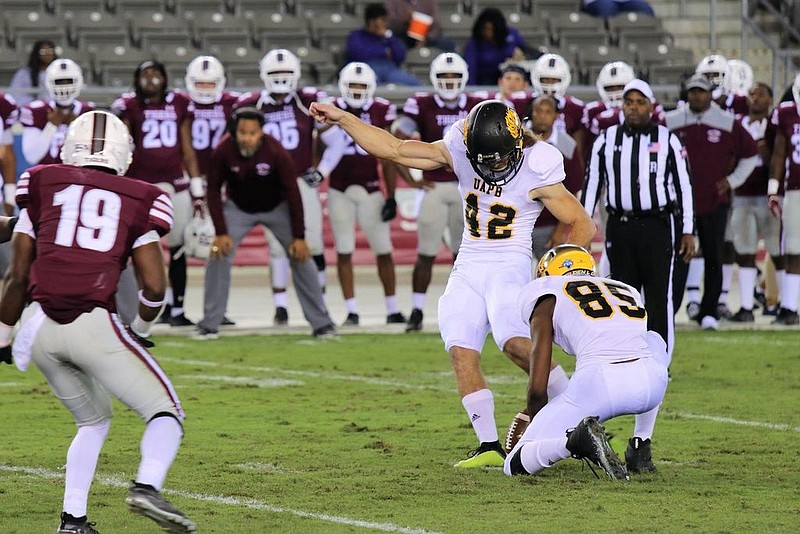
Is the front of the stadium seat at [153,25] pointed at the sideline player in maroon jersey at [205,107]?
yes

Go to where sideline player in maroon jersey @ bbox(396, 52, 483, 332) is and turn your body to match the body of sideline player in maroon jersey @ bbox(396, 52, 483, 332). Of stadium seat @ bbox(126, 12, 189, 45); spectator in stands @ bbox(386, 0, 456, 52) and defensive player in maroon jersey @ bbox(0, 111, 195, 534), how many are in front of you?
1

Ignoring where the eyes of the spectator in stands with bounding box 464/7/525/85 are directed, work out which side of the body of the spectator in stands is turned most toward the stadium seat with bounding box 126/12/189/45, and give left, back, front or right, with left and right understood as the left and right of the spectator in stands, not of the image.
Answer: right

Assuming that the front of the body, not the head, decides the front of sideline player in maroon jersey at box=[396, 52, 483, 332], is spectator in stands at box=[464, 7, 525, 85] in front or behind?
behind

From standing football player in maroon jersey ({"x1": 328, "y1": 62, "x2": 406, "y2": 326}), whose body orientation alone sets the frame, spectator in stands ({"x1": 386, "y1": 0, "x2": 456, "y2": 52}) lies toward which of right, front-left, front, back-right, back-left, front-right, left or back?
back

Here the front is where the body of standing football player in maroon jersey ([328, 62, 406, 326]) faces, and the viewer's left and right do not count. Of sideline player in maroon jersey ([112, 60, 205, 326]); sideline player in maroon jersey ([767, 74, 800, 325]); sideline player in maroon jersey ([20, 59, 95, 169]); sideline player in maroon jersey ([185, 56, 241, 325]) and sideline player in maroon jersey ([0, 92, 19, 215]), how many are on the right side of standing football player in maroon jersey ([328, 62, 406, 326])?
4

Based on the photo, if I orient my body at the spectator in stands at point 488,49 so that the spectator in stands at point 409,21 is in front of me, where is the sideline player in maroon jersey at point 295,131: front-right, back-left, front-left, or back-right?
back-left

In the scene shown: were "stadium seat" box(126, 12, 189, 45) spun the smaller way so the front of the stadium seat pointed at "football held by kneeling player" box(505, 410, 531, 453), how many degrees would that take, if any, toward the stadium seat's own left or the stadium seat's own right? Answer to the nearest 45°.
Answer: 0° — it already faces it

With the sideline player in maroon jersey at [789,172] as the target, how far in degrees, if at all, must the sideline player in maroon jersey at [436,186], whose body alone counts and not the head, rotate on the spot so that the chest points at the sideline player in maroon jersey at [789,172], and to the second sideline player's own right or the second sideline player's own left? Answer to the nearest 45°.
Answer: approximately 90° to the second sideline player's own left

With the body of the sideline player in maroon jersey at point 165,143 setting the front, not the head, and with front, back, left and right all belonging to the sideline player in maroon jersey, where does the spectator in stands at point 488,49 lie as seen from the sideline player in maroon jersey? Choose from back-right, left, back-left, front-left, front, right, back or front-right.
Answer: back-left
